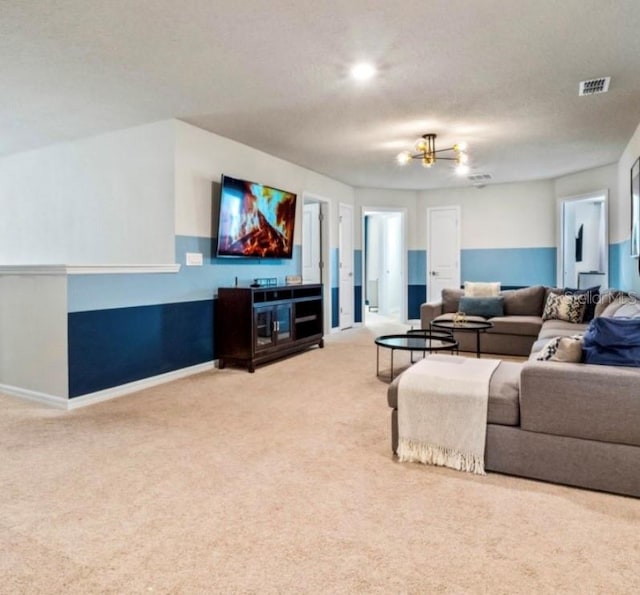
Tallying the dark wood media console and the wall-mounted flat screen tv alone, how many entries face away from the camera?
0

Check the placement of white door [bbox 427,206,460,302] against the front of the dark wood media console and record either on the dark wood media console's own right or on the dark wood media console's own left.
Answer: on the dark wood media console's own left

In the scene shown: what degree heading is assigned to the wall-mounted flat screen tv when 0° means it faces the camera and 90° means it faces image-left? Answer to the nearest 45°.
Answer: approximately 315°

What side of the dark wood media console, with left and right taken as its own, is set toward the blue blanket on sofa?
front

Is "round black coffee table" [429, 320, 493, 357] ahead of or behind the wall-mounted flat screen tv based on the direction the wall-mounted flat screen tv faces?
ahead

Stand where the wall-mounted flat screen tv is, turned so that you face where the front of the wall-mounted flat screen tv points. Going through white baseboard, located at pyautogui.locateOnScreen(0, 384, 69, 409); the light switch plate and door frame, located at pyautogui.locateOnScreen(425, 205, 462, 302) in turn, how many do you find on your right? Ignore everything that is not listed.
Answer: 2

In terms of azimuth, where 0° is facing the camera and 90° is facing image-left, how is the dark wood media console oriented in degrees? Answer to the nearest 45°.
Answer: approximately 315°

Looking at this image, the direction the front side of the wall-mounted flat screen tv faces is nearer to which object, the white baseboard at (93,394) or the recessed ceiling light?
the recessed ceiling light

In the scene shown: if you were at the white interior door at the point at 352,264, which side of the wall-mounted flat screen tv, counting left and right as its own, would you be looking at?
left
